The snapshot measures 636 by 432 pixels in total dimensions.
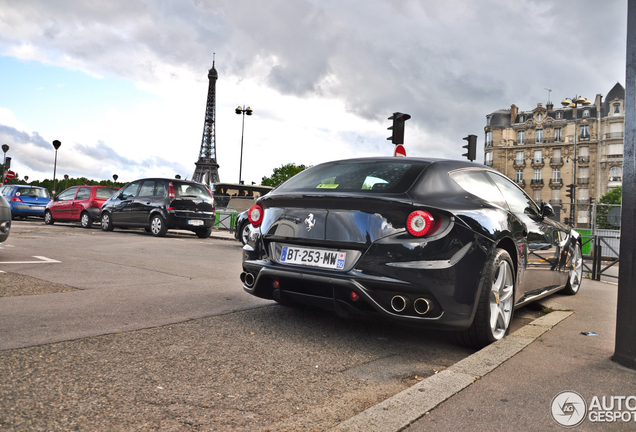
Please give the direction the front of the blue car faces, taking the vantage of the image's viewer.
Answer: facing away from the viewer and to the left of the viewer

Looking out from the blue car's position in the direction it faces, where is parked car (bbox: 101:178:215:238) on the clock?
The parked car is roughly at 7 o'clock from the blue car.

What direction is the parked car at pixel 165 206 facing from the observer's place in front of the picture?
facing away from the viewer and to the left of the viewer

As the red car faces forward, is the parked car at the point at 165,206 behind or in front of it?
behind

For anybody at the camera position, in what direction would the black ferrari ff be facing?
facing away from the viewer and to the right of the viewer

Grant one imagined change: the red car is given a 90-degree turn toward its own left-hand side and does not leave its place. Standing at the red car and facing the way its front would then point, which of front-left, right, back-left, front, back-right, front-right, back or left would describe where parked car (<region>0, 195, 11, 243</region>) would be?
front-left

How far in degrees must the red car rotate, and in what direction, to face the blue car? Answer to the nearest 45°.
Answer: approximately 45° to its right

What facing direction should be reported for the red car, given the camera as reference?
facing away from the viewer and to the left of the viewer

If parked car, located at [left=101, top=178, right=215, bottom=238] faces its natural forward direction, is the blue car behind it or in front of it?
in front

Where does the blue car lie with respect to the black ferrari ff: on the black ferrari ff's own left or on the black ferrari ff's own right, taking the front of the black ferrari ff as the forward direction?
on the black ferrari ff's own left
